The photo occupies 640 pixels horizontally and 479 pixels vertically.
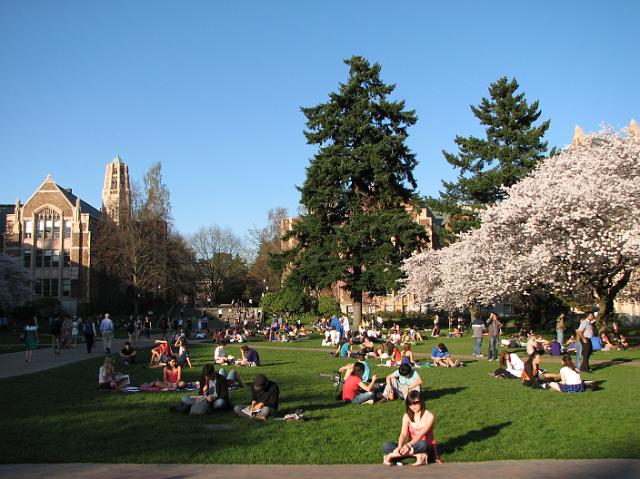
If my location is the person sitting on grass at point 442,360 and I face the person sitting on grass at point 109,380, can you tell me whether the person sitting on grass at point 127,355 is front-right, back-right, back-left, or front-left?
front-right

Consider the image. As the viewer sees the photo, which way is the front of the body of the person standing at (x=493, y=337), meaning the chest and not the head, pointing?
toward the camera

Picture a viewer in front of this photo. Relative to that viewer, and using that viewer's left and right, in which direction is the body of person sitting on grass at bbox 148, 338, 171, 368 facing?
facing the viewer and to the left of the viewer

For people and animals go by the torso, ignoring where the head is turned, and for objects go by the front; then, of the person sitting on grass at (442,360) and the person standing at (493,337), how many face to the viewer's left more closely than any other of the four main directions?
0

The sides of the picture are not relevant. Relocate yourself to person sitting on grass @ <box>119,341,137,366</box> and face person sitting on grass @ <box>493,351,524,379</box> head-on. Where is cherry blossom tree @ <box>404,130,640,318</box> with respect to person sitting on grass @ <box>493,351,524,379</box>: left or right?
left

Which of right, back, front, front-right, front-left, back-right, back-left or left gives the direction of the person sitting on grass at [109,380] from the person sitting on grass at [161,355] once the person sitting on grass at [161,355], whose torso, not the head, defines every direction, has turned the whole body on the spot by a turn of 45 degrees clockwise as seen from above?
left

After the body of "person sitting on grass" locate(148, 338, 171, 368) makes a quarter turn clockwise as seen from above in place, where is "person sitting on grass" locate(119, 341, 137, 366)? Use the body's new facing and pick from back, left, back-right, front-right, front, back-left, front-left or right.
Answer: left

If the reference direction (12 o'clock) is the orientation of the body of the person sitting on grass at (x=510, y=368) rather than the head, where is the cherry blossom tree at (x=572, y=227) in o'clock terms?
The cherry blossom tree is roughly at 5 o'clock from the person sitting on grass.

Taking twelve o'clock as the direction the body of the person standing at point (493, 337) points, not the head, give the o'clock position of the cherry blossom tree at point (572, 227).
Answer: The cherry blossom tree is roughly at 7 o'clock from the person standing.

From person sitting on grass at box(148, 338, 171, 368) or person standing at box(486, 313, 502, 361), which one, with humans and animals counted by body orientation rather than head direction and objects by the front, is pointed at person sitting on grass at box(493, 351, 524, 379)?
the person standing

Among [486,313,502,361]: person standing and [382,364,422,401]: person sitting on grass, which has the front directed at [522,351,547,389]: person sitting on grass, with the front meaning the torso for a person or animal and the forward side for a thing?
the person standing

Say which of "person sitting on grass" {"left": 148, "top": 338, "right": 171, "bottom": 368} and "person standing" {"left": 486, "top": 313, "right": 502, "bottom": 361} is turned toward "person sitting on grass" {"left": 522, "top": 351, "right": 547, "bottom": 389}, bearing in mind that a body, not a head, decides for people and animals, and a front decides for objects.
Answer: the person standing

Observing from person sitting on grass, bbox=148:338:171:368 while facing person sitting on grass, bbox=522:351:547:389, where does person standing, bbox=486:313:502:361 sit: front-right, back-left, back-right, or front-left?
front-left

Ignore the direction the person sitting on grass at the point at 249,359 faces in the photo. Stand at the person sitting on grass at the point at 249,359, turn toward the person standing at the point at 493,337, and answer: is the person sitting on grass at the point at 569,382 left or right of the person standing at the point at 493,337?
right

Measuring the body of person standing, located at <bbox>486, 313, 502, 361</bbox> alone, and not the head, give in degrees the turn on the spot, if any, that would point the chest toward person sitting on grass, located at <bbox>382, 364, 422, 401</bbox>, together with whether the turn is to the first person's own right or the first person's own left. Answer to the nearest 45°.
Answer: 0° — they already face them
